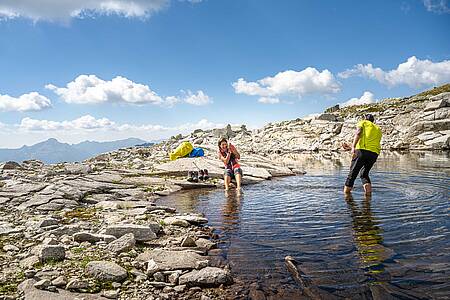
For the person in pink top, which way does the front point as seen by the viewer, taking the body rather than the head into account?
toward the camera

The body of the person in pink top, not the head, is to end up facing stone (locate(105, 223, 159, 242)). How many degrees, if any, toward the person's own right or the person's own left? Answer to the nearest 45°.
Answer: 0° — they already face it

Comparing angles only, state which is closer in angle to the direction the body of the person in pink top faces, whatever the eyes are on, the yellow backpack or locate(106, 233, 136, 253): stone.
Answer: the stone

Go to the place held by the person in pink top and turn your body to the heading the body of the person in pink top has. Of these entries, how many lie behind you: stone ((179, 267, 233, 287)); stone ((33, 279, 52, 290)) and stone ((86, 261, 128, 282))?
0

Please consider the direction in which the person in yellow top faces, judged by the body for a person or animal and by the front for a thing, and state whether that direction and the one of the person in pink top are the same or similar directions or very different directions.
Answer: very different directions

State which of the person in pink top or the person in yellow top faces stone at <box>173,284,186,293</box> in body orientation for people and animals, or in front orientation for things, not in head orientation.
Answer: the person in pink top

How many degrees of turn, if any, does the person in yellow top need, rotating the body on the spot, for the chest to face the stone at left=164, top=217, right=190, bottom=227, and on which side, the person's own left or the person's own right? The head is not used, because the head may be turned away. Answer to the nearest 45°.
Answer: approximately 90° to the person's own left

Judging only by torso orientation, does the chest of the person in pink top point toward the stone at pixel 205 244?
yes

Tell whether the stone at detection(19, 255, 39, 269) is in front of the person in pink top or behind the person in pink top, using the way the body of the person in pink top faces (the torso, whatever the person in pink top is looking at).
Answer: in front

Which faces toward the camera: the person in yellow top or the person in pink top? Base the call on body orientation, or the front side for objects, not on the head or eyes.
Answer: the person in pink top

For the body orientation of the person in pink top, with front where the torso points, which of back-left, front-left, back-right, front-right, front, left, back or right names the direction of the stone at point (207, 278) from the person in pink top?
front

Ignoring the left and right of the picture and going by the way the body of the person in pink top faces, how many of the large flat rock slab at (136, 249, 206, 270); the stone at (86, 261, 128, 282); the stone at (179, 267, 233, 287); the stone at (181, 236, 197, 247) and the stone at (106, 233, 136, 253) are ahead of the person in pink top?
5

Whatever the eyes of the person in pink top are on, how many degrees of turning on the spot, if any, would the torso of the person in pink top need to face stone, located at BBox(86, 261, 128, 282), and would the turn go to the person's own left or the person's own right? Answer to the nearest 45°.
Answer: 0° — they already face it

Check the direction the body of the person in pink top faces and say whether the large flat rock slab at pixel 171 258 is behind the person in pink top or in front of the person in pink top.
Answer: in front

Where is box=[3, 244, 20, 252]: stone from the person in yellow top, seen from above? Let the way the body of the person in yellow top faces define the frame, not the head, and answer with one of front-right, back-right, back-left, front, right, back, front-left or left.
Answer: left

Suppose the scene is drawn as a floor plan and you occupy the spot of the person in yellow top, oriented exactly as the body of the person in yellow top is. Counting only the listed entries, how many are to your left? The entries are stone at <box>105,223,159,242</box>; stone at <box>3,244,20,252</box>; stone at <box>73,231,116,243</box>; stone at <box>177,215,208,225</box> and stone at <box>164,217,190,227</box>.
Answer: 5

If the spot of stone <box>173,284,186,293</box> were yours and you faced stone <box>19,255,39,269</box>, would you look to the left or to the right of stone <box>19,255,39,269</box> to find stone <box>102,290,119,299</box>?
left

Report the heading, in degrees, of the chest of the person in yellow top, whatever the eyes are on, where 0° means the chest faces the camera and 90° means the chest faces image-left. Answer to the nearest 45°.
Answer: approximately 135°

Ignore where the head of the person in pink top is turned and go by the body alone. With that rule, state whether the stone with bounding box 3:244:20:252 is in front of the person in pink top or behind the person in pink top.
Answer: in front

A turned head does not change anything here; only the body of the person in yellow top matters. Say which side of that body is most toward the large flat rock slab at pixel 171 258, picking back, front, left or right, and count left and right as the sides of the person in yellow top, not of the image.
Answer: left
